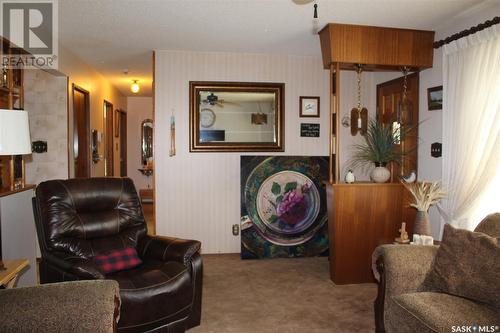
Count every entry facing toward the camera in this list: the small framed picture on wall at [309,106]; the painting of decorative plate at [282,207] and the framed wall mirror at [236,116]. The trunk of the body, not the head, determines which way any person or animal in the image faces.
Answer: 3

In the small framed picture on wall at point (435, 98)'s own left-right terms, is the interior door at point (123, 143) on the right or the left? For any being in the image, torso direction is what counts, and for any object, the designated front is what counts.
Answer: on its right

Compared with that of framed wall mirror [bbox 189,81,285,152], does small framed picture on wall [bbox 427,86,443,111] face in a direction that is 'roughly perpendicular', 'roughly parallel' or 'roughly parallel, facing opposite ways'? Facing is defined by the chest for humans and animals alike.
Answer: roughly perpendicular

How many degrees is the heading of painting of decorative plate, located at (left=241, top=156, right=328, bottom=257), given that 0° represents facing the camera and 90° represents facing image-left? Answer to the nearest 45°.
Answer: approximately 0°

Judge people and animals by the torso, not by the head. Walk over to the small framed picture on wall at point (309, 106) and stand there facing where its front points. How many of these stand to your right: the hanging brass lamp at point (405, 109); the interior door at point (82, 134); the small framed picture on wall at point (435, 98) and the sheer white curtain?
1

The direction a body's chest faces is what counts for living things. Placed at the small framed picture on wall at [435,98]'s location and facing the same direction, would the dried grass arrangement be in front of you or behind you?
in front

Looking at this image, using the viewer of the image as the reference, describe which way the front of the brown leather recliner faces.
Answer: facing the viewer and to the right of the viewer

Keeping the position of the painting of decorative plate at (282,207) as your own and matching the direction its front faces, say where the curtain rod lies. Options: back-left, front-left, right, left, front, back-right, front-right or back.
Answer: front-left

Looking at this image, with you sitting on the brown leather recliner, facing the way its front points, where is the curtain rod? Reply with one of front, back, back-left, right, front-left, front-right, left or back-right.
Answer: front-left

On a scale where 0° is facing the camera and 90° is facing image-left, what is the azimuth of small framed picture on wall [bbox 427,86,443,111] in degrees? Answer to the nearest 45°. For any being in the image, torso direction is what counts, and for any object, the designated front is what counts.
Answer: approximately 45°
